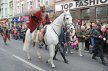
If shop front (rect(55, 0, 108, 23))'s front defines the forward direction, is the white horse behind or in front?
in front

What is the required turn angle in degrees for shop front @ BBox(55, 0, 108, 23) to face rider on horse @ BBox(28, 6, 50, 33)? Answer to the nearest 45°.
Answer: approximately 45° to its left

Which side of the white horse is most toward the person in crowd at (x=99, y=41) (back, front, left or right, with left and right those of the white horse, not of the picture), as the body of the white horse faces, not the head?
left

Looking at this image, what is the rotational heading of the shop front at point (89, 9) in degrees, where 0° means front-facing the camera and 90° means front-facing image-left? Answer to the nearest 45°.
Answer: approximately 45°

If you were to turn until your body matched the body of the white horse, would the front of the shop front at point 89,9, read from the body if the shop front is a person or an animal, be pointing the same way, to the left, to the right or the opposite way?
to the right
